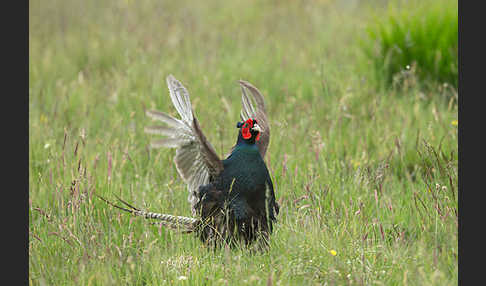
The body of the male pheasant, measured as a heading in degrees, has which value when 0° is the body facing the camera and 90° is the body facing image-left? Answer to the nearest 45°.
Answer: approximately 315°
